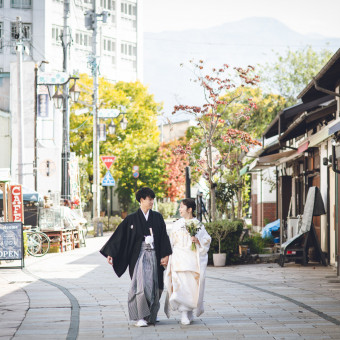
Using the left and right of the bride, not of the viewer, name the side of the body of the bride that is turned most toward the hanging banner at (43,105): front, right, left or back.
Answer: back

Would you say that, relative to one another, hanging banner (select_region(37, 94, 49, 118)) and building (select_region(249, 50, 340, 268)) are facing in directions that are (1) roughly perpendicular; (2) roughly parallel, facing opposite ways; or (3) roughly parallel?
roughly perpendicular

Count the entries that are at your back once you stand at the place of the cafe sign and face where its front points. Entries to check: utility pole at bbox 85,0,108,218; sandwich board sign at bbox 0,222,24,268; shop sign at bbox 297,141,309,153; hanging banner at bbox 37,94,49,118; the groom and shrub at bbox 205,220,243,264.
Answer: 2

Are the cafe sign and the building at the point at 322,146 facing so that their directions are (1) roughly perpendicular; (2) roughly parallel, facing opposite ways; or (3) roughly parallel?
roughly perpendicular

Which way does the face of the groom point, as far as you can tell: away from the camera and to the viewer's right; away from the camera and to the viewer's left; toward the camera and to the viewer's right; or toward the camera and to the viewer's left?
toward the camera and to the viewer's right

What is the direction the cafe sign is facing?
toward the camera

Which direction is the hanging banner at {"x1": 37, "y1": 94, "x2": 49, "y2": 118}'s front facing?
toward the camera

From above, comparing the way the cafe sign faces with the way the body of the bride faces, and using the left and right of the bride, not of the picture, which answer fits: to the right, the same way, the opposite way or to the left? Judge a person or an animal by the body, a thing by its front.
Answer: the same way

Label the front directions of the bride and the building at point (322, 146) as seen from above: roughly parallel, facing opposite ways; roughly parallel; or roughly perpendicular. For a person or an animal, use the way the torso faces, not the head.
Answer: roughly perpendicular

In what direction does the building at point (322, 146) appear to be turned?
to the viewer's left

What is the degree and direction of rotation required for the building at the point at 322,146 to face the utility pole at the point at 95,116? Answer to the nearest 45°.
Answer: approximately 45° to its right

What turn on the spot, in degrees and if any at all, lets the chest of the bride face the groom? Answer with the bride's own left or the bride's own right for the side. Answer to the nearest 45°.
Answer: approximately 90° to the bride's own right
